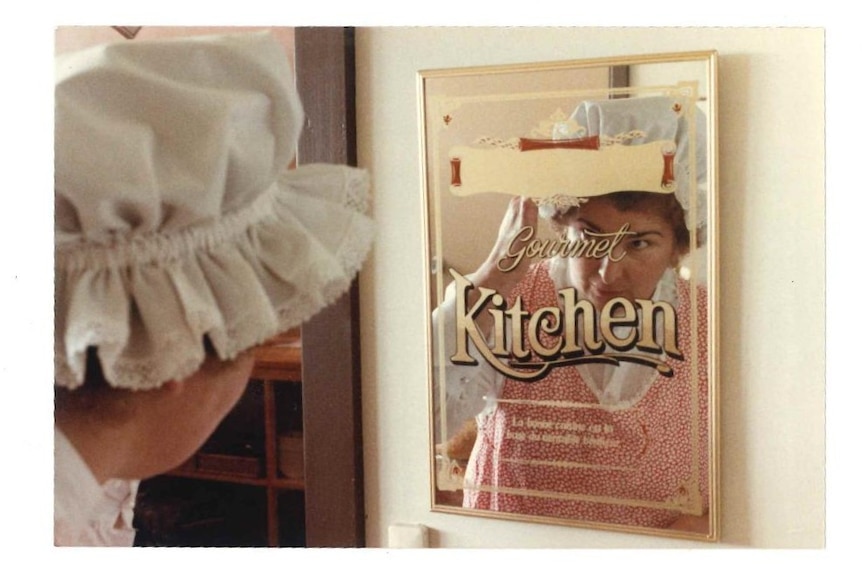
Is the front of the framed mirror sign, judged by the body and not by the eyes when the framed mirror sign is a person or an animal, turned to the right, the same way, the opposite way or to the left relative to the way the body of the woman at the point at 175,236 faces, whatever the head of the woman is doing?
the opposite way

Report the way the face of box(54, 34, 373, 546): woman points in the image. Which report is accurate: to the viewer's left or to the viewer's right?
to the viewer's right

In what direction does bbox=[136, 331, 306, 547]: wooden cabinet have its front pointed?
toward the camera

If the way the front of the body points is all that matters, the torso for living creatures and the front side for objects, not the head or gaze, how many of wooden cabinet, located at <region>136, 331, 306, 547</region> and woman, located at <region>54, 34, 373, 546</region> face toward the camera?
1

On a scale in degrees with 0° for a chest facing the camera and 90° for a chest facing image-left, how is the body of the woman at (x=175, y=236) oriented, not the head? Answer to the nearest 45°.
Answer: approximately 225°

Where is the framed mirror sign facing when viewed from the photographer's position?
facing the viewer and to the left of the viewer
